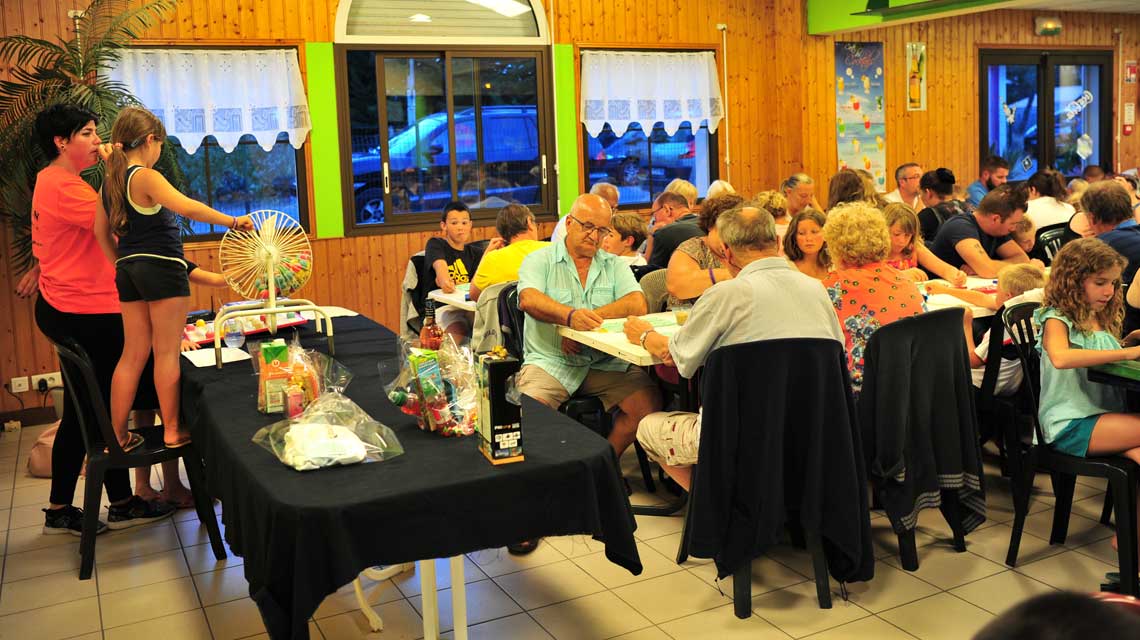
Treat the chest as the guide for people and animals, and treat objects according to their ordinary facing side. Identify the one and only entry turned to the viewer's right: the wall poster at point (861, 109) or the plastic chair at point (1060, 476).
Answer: the plastic chair

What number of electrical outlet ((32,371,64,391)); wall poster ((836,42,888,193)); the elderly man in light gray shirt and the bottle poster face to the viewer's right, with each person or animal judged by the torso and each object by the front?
0

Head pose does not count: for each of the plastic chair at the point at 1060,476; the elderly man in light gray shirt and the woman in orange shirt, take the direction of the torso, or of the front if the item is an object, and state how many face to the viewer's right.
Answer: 2

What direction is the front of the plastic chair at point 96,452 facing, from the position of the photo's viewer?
facing to the right of the viewer

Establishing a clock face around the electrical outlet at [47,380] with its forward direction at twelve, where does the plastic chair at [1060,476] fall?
The plastic chair is roughly at 11 o'clock from the electrical outlet.

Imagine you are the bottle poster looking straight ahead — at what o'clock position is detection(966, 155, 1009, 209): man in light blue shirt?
The man in light blue shirt is roughly at 11 o'clock from the bottle poster.

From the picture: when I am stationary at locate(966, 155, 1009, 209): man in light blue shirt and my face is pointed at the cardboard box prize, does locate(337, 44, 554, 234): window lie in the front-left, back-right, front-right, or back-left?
front-right

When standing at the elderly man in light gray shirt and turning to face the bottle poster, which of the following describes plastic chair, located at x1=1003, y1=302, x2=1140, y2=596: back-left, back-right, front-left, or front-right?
front-right

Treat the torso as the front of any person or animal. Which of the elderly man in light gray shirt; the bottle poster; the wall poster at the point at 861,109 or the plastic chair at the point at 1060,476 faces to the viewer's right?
the plastic chair

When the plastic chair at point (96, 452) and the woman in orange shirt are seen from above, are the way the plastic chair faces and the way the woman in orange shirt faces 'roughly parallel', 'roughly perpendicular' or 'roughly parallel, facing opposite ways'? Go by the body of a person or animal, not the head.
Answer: roughly parallel

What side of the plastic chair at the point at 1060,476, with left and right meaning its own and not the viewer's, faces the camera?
right

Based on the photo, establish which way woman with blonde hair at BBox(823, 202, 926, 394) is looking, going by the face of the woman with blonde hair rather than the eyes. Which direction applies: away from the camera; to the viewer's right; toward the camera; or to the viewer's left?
away from the camera

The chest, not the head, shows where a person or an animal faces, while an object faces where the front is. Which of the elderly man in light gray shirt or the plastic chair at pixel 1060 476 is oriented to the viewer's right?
the plastic chair

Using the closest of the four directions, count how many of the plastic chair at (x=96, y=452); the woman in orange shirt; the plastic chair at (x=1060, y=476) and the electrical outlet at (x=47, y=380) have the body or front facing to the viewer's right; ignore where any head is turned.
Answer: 3

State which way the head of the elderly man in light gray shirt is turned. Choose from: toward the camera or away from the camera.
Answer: away from the camera

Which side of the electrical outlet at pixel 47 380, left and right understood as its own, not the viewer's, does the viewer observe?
front

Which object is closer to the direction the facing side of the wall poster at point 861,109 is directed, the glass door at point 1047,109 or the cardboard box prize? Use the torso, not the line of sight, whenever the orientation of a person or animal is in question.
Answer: the cardboard box prize

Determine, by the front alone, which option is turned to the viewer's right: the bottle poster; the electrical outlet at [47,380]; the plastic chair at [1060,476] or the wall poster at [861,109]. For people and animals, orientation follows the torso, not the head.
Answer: the plastic chair

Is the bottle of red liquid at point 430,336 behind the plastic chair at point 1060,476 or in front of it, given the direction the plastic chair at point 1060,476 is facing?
behind

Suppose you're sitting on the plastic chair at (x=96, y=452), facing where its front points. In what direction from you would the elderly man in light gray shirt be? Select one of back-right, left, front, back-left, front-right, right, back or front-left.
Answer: front-right

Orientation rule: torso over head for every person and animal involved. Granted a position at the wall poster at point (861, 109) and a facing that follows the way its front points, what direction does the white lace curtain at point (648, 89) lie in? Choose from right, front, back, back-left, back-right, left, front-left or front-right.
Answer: front-right

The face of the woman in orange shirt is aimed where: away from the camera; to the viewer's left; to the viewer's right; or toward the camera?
to the viewer's right
